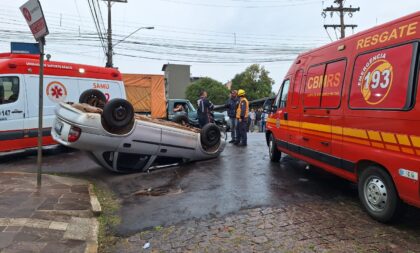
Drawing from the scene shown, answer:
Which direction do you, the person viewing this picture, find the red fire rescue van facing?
facing away from the viewer and to the left of the viewer

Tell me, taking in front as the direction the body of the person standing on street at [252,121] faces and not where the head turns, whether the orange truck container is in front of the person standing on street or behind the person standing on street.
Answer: in front

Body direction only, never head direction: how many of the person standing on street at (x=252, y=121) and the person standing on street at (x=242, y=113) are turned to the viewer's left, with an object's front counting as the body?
1

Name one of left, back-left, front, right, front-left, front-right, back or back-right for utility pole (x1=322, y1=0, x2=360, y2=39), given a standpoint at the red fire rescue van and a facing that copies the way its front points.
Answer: front-right

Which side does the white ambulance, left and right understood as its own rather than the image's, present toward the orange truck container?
back

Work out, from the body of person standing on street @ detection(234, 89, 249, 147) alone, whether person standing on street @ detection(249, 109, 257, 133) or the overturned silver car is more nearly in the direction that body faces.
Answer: the overturned silver car

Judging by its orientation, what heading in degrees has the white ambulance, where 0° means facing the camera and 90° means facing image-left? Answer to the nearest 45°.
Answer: approximately 45°

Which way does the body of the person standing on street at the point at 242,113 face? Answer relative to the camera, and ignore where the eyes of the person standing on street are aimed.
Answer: to the viewer's left

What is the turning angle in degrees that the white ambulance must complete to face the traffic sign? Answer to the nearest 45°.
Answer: approximately 45° to its left
